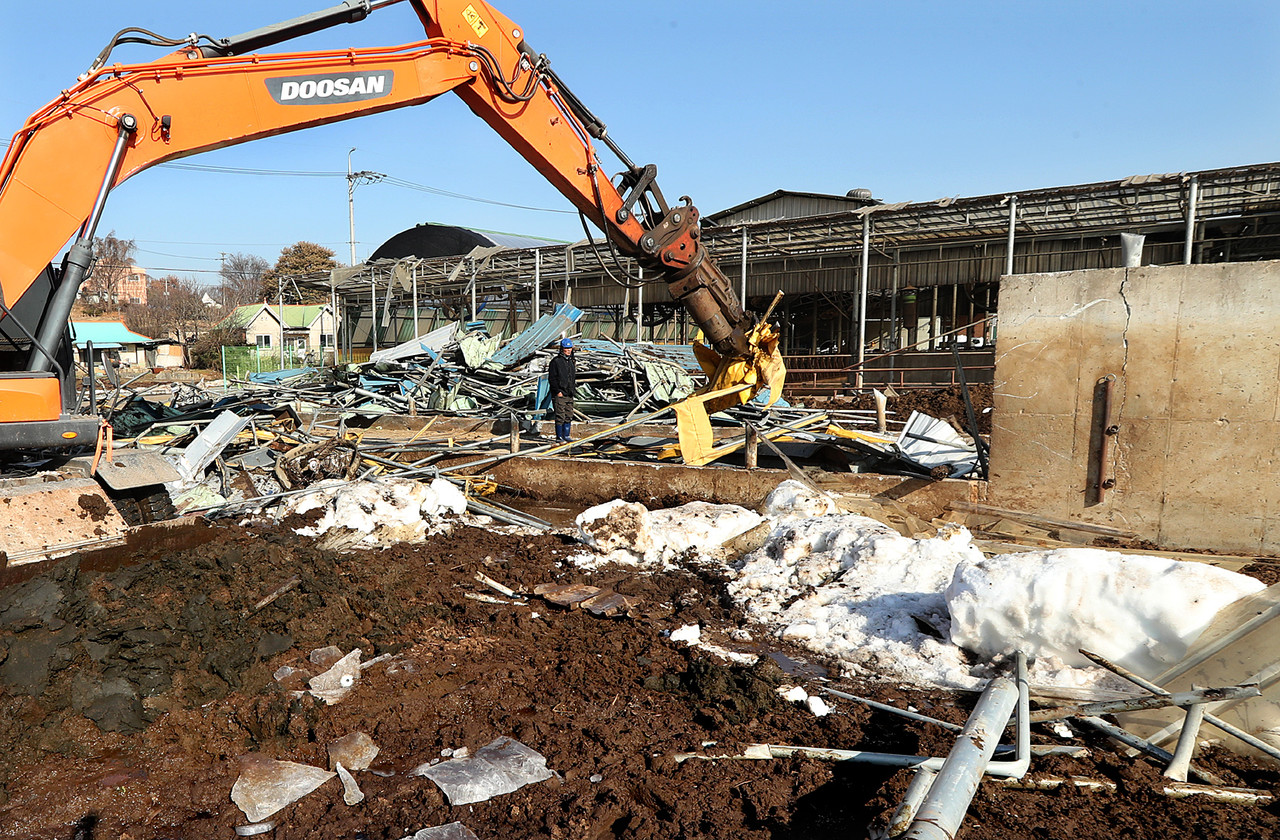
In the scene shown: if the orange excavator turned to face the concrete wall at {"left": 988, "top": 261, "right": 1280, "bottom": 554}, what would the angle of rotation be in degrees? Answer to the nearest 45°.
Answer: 0° — it already faces it

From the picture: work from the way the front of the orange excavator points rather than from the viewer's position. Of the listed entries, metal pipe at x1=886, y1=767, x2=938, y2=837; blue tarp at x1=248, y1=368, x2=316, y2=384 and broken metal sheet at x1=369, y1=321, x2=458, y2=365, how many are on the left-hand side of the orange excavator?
2

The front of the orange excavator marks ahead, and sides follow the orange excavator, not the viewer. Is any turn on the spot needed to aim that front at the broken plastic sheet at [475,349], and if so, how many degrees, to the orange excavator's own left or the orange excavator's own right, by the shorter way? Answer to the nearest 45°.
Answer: approximately 90° to the orange excavator's own left

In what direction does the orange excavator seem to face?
to the viewer's right

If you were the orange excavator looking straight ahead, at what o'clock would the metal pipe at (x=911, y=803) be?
The metal pipe is roughly at 2 o'clock from the orange excavator.

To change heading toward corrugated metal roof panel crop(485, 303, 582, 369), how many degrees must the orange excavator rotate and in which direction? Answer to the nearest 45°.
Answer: approximately 90° to its left

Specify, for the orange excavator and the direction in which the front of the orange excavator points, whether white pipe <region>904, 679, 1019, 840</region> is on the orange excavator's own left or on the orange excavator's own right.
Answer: on the orange excavator's own right
